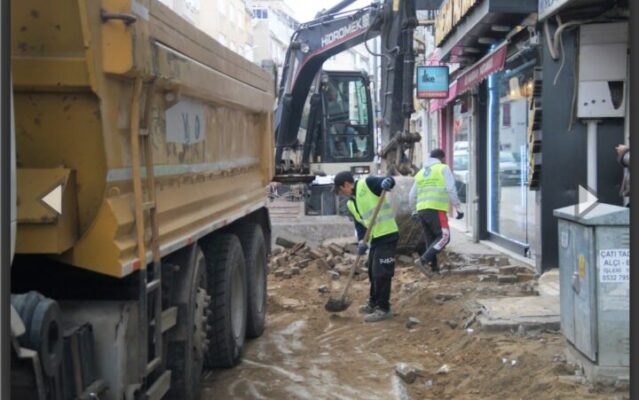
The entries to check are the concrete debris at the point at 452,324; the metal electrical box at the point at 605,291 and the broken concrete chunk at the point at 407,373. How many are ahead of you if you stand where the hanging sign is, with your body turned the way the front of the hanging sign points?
3

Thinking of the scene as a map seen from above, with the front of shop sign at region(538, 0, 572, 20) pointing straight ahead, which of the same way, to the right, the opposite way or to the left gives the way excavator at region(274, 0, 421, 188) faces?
to the left

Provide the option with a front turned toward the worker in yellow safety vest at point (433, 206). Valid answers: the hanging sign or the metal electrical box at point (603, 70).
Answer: the hanging sign

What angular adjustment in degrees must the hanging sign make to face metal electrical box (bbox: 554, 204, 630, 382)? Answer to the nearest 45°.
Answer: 0° — it already faces it

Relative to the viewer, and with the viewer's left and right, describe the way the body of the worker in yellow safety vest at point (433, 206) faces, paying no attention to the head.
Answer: facing away from the viewer and to the right of the viewer
